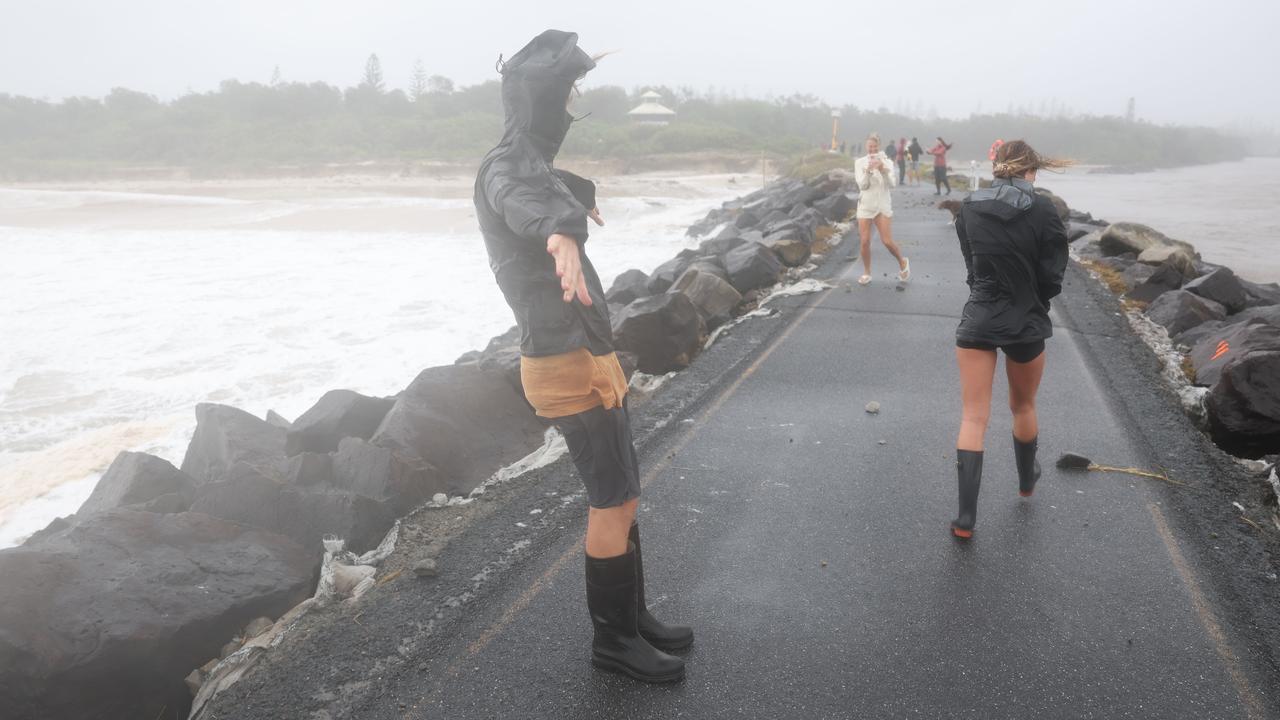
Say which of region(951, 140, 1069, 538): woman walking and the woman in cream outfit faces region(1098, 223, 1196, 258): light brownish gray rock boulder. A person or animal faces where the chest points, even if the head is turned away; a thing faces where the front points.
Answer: the woman walking

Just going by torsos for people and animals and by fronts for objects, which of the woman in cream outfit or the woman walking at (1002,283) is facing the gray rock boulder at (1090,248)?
the woman walking

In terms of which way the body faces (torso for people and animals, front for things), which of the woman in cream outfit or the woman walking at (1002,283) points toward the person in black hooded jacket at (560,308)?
the woman in cream outfit

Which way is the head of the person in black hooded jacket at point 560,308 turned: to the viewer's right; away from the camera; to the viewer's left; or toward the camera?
to the viewer's right

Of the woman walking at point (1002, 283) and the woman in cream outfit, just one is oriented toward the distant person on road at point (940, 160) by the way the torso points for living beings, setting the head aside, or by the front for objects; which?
the woman walking

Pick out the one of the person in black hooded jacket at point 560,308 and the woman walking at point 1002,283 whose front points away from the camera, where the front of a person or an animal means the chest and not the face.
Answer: the woman walking

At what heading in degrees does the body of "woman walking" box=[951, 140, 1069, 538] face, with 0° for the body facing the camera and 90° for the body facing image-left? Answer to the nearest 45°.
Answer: approximately 180°

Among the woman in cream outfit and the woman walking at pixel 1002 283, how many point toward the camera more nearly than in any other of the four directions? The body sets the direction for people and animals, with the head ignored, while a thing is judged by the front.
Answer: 1

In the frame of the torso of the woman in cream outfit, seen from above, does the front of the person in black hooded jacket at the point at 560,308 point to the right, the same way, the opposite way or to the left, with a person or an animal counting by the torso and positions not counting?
to the left

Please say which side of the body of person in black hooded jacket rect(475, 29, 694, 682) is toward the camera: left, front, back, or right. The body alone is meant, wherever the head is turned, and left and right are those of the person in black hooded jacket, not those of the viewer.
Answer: right
